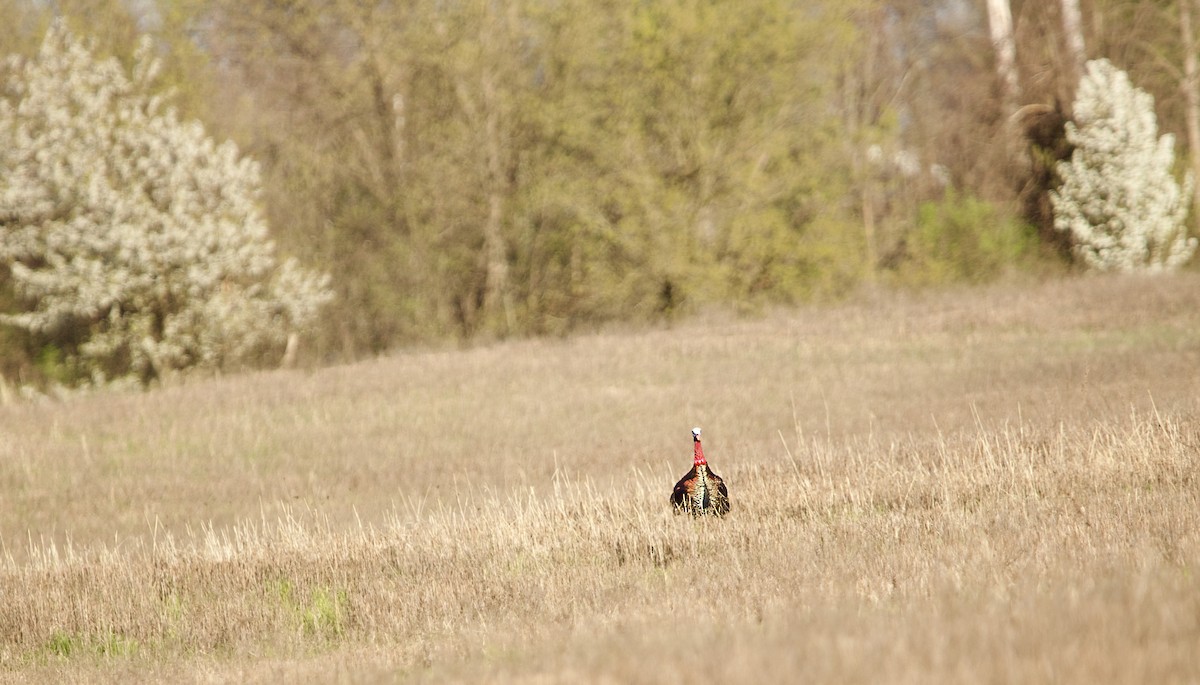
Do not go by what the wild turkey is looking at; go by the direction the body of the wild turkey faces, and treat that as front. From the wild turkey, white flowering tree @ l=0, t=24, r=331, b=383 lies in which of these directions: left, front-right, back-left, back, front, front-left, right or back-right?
back-right

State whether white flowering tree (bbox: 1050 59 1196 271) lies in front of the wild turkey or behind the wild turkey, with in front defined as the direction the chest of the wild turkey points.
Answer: behind

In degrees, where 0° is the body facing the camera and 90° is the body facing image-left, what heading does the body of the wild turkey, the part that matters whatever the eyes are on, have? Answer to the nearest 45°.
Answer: approximately 0°
